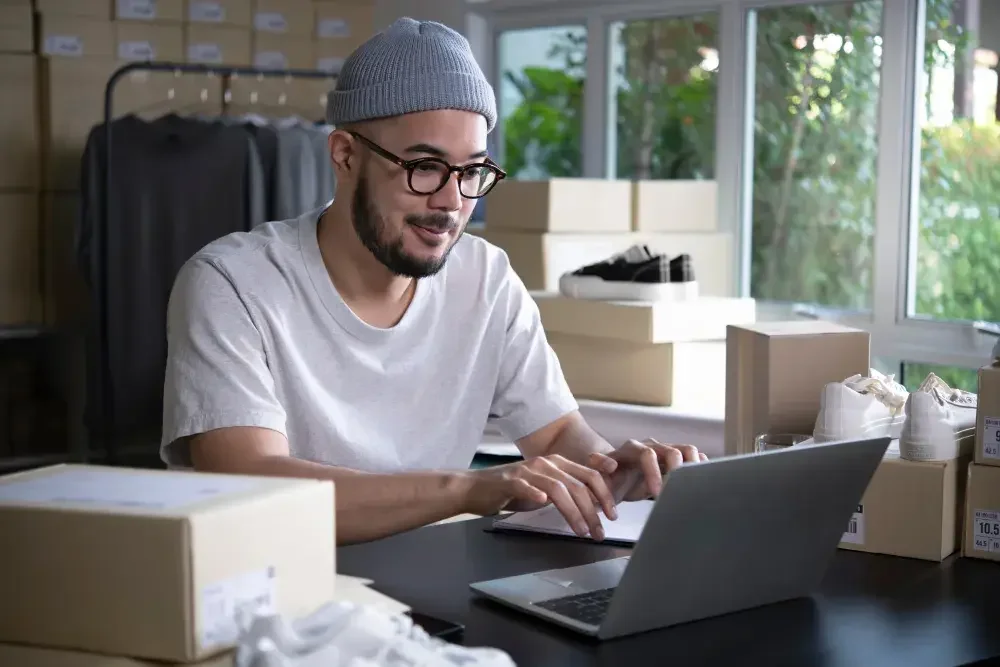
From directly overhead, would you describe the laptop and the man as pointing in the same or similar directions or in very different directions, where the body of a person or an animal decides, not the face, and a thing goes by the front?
very different directions

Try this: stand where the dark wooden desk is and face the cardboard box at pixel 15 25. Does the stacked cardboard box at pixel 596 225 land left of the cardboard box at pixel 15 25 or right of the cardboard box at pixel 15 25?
right

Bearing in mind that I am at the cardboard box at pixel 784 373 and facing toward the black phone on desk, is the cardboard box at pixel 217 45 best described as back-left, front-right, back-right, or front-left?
back-right

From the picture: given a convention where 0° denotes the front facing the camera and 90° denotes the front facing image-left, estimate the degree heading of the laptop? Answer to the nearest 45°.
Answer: approximately 135°

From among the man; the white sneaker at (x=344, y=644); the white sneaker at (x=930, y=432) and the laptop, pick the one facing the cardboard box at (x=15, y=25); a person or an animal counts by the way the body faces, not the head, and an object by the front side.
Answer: the laptop

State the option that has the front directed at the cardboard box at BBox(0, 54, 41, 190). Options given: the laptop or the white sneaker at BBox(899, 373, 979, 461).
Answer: the laptop

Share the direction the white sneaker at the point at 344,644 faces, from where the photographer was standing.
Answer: facing to the right of the viewer

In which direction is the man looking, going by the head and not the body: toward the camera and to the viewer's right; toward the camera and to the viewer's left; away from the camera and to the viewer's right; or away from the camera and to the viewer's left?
toward the camera and to the viewer's right

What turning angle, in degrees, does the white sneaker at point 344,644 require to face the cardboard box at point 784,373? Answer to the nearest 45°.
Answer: approximately 45° to its left
